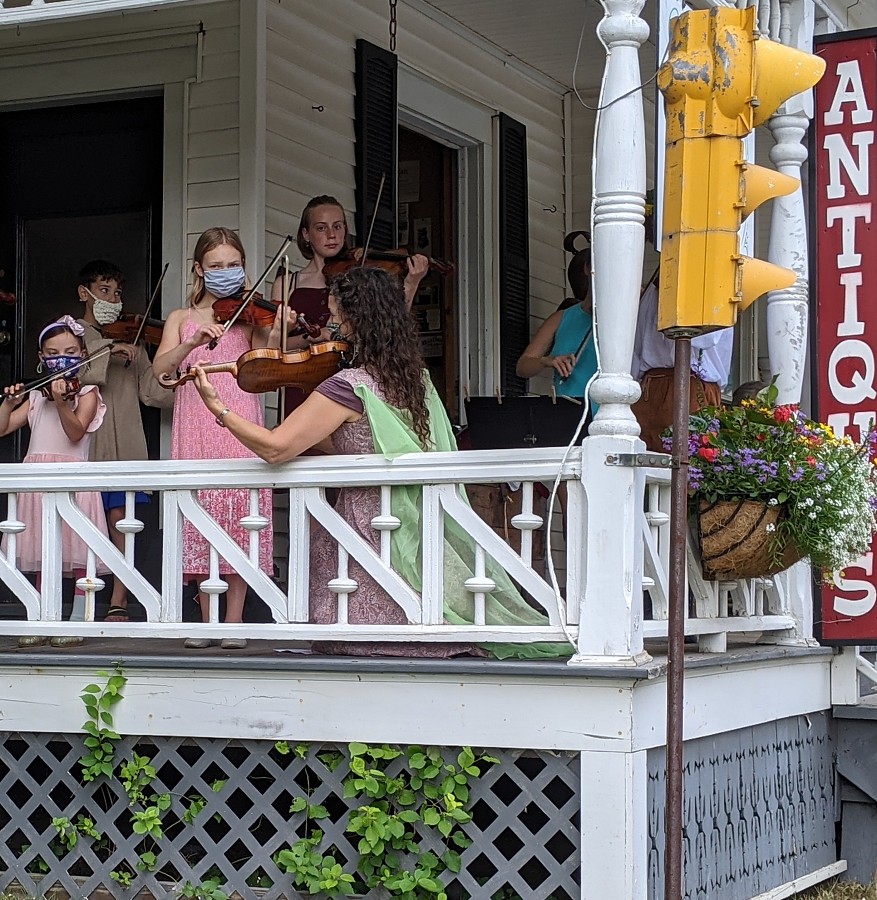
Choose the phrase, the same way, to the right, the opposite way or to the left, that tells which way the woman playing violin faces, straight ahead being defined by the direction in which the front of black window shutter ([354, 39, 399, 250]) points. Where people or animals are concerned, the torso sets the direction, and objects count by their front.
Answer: the opposite way

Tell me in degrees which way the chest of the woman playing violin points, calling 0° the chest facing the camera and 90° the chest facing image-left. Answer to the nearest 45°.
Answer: approximately 135°

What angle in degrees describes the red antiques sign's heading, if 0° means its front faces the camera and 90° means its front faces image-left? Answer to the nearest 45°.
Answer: approximately 0°

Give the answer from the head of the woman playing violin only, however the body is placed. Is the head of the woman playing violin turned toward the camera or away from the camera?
away from the camera

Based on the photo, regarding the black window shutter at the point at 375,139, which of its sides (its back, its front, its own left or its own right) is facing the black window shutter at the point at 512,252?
left

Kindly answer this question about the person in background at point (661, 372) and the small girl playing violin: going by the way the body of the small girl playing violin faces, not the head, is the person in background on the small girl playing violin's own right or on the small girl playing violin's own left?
on the small girl playing violin's own left

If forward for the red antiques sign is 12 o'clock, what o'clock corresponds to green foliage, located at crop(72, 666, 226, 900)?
The green foliage is roughly at 2 o'clock from the red antiques sign.

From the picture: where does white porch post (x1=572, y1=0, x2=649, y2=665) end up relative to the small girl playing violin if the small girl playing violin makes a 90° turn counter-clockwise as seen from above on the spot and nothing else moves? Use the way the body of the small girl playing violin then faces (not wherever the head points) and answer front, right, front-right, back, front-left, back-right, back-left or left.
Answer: front-right
